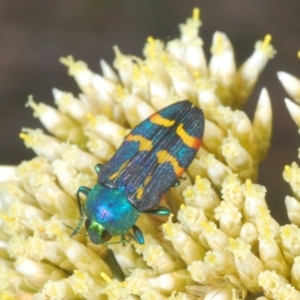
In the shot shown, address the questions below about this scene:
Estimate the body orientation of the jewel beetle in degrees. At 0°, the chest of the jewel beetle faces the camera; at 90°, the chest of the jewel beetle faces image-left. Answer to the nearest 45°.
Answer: approximately 45°
